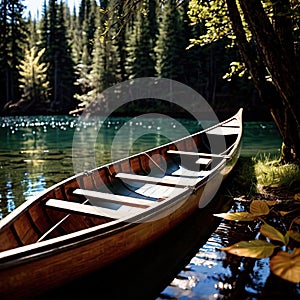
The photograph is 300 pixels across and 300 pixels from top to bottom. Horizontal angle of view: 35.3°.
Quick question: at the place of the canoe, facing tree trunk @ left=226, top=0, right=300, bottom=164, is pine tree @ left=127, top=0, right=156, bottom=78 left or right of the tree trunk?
left

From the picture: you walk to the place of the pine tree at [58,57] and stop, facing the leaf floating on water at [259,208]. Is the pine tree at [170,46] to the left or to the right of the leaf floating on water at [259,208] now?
left

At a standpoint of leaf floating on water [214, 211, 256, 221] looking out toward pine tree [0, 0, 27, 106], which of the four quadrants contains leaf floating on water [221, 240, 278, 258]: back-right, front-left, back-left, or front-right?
back-left

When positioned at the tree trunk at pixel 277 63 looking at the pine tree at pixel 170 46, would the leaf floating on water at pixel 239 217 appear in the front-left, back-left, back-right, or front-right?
back-left
